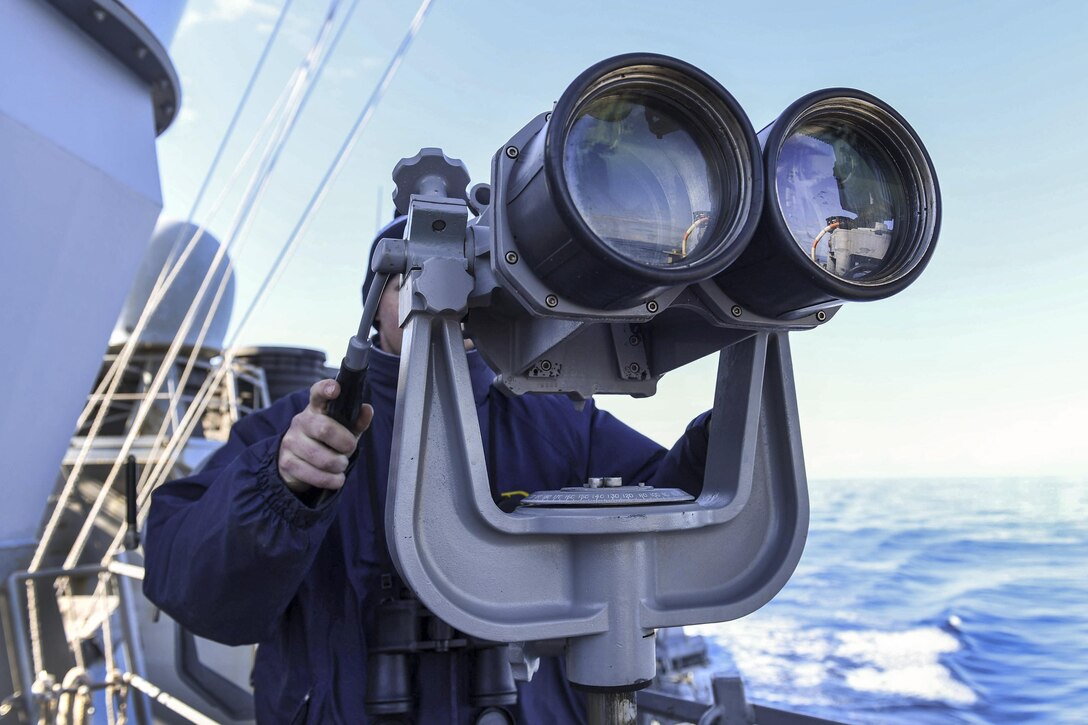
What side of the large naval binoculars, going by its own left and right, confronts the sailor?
back

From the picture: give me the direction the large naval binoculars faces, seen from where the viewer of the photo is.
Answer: facing the viewer and to the right of the viewer
